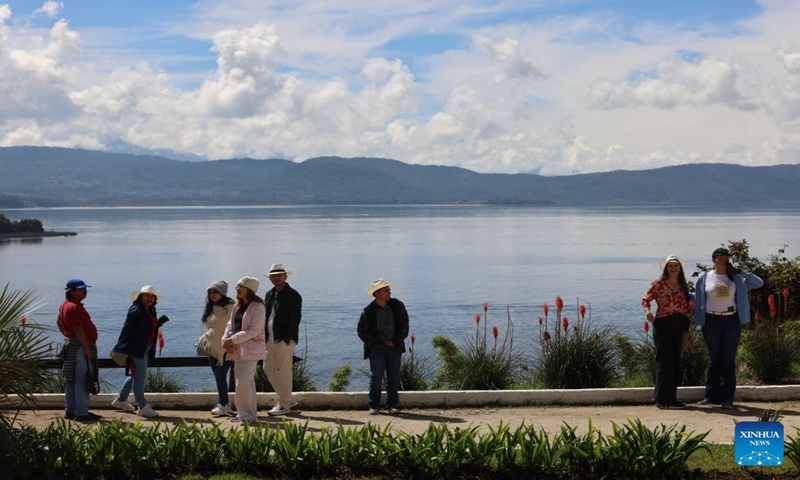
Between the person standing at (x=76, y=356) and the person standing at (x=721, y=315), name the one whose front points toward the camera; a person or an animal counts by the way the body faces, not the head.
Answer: the person standing at (x=721, y=315)

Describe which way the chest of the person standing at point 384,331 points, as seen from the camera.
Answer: toward the camera

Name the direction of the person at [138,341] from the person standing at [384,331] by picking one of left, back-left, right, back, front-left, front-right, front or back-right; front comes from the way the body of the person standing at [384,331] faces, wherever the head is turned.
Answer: right

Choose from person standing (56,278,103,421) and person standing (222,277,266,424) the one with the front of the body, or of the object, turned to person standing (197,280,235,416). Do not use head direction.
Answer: person standing (56,278,103,421)

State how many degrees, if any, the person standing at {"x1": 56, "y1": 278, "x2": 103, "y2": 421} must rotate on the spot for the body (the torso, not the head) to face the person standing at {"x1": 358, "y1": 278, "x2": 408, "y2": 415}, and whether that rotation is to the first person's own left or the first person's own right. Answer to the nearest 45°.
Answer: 0° — they already face them

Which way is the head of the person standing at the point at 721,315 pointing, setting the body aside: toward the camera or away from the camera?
toward the camera

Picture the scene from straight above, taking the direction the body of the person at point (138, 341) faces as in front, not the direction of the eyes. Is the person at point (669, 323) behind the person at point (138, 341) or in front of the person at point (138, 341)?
in front

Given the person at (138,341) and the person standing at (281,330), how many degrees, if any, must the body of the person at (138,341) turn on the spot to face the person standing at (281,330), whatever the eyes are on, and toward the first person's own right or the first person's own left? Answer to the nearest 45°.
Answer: approximately 45° to the first person's own left

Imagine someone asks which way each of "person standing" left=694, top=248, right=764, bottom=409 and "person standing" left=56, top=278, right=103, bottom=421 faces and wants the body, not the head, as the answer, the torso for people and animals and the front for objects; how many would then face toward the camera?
1

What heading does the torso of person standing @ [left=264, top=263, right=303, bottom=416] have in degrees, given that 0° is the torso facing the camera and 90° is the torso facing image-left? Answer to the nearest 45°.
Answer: approximately 45°

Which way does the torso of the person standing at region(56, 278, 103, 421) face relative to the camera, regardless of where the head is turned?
to the viewer's right

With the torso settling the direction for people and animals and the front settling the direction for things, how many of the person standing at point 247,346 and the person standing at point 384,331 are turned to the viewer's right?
0

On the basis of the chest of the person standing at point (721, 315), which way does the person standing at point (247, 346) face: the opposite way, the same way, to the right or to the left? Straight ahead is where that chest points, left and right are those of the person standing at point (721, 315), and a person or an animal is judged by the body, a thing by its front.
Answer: the same way

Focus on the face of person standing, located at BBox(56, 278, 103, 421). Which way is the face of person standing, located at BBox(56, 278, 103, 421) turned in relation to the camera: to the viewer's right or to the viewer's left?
to the viewer's right

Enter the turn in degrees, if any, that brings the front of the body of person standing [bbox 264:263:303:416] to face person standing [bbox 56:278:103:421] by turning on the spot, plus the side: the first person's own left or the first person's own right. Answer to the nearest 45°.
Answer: approximately 45° to the first person's own right
